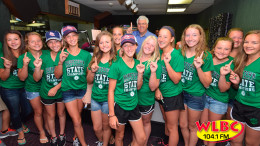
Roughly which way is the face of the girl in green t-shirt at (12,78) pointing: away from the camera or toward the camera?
toward the camera

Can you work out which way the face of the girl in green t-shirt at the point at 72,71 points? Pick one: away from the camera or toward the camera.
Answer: toward the camera

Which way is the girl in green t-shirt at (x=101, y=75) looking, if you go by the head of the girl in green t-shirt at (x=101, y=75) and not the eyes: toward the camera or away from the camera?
toward the camera

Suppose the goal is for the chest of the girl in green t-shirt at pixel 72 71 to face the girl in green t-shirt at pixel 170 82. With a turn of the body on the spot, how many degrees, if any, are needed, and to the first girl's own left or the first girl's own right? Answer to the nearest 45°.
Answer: approximately 45° to the first girl's own left

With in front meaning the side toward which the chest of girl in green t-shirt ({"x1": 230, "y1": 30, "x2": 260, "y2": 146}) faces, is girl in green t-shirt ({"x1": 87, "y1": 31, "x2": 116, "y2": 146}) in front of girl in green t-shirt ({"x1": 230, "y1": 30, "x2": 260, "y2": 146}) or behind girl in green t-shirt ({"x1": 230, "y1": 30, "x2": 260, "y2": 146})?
in front

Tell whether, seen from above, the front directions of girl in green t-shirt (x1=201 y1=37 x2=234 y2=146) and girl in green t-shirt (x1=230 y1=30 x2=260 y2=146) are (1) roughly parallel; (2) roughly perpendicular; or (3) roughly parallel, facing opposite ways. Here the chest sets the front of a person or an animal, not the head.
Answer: roughly parallel

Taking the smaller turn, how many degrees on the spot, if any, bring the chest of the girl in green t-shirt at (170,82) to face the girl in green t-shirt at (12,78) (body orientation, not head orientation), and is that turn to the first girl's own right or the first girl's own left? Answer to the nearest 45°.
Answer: approximately 45° to the first girl's own right

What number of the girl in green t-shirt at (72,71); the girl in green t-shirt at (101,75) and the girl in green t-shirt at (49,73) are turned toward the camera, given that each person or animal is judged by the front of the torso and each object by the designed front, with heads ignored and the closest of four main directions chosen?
3

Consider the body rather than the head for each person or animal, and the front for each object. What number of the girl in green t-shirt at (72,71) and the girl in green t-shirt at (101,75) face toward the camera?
2

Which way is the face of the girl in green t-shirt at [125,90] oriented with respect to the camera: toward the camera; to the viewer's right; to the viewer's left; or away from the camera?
toward the camera

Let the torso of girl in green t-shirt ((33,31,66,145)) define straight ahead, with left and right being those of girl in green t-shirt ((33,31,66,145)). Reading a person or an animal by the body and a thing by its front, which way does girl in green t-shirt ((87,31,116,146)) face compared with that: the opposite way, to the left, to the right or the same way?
the same way

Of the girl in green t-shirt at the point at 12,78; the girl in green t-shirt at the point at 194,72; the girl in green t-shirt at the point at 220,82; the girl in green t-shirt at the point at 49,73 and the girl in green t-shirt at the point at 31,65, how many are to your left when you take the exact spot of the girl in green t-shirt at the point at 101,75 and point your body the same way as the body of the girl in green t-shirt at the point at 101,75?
2

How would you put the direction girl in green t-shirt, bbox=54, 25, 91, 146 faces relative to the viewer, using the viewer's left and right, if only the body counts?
facing the viewer

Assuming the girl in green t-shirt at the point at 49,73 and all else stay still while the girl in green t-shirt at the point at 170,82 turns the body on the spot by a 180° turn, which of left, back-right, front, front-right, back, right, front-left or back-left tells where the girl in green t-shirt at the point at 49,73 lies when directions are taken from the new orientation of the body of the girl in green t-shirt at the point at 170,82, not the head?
back-left
